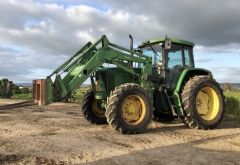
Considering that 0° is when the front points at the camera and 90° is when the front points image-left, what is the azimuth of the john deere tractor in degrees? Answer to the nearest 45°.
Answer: approximately 45°
